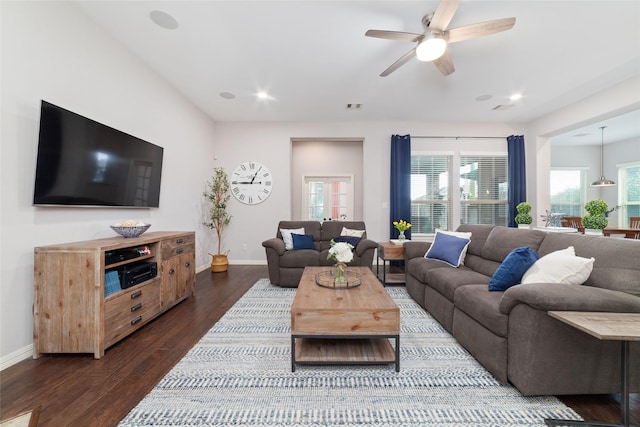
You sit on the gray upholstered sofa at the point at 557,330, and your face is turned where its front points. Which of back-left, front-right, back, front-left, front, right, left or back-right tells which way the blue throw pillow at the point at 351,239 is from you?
right

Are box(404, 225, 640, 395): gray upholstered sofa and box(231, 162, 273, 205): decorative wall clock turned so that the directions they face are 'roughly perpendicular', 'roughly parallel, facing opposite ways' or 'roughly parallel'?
roughly perpendicular

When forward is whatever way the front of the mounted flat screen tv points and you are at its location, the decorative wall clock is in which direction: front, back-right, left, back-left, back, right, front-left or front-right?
left

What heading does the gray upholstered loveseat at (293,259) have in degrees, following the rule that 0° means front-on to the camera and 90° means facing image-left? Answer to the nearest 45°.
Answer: approximately 0°

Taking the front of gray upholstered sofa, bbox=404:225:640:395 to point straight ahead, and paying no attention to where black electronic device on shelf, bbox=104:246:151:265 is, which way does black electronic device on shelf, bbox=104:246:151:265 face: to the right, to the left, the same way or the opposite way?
the opposite way

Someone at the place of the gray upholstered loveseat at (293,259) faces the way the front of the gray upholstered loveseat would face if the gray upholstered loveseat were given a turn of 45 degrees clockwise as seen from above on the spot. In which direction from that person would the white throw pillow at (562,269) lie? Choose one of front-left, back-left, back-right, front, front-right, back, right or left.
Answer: left

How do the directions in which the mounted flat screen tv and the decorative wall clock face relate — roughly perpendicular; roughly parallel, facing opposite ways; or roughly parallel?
roughly perpendicular

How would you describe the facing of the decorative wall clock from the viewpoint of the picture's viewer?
facing the viewer

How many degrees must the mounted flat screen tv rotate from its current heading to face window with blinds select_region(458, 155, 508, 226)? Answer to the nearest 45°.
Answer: approximately 45° to its left

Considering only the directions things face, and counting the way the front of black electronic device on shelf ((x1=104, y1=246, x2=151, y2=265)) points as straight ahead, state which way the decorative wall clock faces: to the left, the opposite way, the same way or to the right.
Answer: to the right

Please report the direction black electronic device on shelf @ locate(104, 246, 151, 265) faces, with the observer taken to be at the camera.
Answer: facing the viewer and to the right of the viewer

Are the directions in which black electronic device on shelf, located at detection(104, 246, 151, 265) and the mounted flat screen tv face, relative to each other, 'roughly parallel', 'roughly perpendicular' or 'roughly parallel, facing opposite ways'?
roughly parallel

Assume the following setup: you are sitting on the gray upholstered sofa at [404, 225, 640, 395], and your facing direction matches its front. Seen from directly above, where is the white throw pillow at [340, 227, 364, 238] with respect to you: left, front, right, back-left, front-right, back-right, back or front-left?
right

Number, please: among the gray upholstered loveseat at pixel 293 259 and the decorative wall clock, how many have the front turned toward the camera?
2

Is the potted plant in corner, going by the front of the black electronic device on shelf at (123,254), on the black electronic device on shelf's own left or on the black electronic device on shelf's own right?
on the black electronic device on shelf's own left

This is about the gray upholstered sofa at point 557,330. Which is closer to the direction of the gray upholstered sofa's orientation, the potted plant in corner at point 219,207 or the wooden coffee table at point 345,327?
the wooden coffee table

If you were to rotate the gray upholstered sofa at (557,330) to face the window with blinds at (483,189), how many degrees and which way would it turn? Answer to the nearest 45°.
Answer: approximately 135° to its right

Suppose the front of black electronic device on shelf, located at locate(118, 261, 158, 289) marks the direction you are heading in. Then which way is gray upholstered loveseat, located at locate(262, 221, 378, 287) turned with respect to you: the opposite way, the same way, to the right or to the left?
to the right
